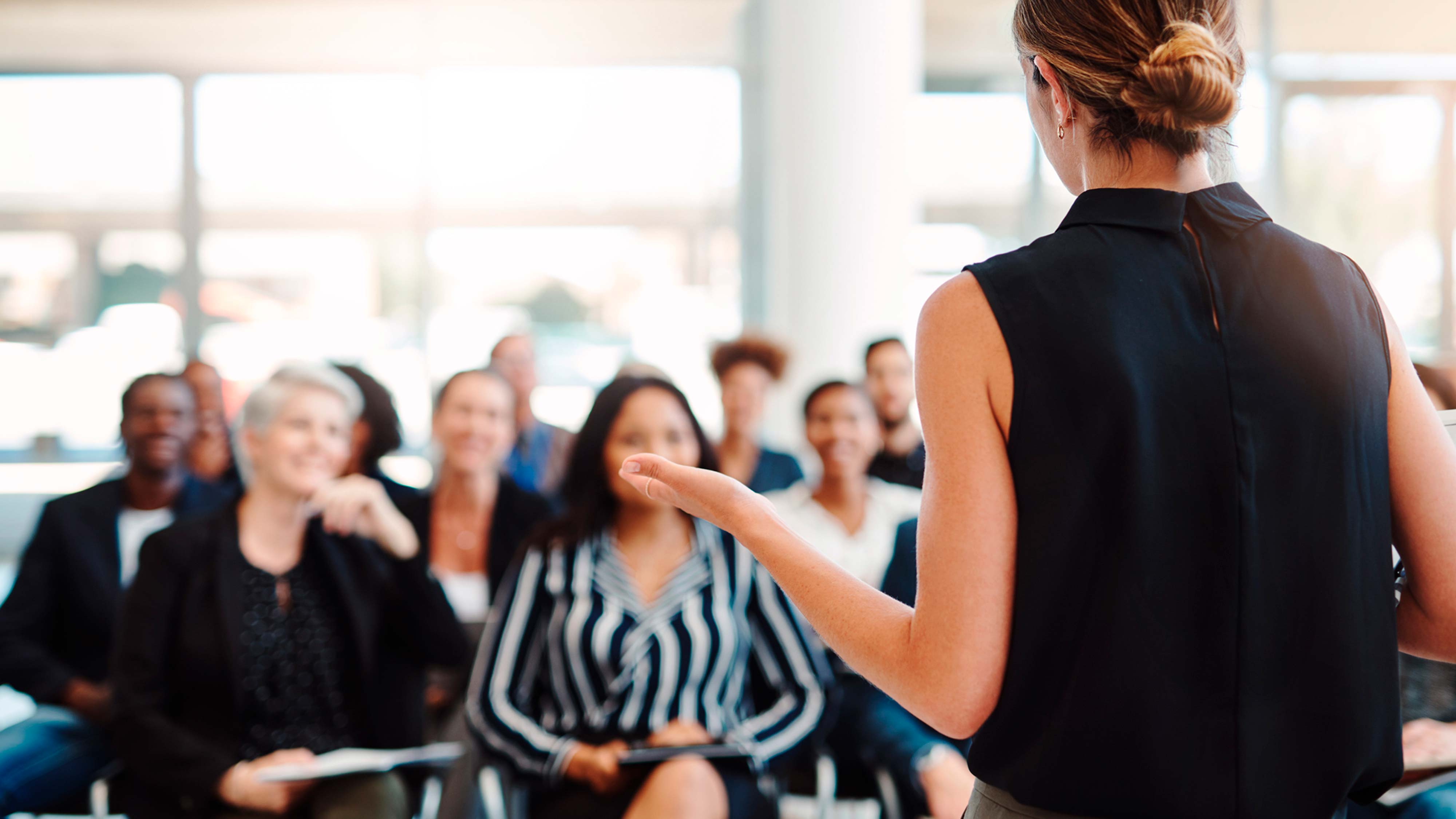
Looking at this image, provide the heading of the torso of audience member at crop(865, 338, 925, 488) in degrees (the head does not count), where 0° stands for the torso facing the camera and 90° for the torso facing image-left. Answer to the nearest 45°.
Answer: approximately 0°

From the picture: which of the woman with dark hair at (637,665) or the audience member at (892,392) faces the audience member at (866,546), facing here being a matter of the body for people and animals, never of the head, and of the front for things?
the audience member at (892,392)

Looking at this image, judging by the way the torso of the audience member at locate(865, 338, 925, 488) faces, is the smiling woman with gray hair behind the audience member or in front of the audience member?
in front

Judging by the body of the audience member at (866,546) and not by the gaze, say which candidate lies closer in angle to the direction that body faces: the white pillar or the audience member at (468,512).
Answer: the audience member

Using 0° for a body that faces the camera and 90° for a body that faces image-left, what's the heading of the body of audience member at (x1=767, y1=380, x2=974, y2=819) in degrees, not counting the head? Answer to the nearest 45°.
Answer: approximately 0°

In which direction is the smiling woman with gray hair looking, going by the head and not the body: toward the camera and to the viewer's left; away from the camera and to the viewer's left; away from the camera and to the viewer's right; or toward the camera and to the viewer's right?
toward the camera and to the viewer's right

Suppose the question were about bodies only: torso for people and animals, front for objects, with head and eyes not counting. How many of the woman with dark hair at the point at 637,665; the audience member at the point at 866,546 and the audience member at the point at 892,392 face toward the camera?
3

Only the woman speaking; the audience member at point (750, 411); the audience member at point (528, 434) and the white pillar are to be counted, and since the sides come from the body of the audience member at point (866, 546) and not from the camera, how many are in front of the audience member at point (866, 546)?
1

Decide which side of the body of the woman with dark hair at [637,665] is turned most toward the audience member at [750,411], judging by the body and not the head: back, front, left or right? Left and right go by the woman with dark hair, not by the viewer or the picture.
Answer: back
